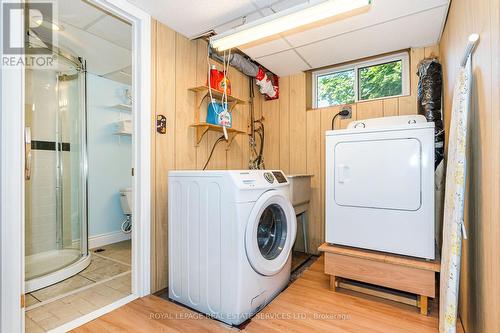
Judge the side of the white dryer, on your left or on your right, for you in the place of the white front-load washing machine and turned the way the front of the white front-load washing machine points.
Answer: on your left

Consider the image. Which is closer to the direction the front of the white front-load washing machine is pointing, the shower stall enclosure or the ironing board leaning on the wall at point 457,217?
the ironing board leaning on the wall

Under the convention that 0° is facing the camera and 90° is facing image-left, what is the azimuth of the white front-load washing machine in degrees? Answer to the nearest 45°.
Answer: approximately 315°
